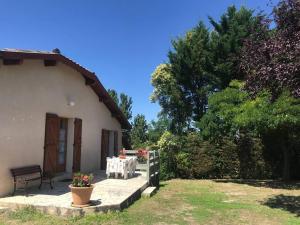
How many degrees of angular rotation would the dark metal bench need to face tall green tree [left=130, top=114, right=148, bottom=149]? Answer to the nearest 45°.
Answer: approximately 90° to its left

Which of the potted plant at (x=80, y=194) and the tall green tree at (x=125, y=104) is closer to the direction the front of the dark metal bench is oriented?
the potted plant

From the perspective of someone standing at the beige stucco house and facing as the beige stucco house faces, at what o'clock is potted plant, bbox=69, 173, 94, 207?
The potted plant is roughly at 1 o'clock from the beige stucco house.

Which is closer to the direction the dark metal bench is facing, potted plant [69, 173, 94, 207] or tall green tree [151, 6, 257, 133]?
the potted plant

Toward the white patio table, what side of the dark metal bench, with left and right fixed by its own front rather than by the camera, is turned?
left

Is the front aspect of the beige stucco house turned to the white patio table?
no

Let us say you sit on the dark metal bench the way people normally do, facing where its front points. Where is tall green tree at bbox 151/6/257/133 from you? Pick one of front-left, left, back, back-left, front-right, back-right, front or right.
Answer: left

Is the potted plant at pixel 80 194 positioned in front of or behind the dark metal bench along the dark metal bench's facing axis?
in front

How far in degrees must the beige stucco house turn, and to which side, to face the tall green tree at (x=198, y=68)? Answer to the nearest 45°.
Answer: approximately 90° to its left

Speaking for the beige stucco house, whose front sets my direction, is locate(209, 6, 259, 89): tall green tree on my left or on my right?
on my left

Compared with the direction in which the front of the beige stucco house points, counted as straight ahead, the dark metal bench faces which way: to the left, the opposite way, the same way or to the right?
the same way

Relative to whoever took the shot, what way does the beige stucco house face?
facing the viewer and to the right of the viewer

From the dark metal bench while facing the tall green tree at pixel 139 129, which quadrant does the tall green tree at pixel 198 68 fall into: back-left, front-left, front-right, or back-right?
front-right

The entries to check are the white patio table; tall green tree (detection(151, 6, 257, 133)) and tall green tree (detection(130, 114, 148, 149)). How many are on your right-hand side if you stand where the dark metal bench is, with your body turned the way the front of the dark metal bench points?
0
